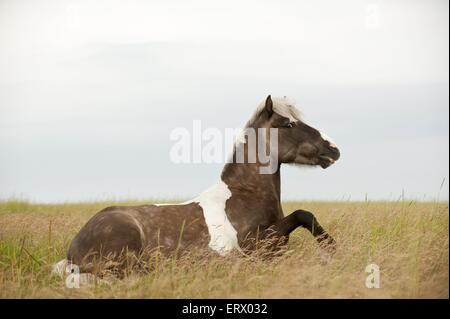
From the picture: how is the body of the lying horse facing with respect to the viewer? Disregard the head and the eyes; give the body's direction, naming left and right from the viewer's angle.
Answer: facing to the right of the viewer
